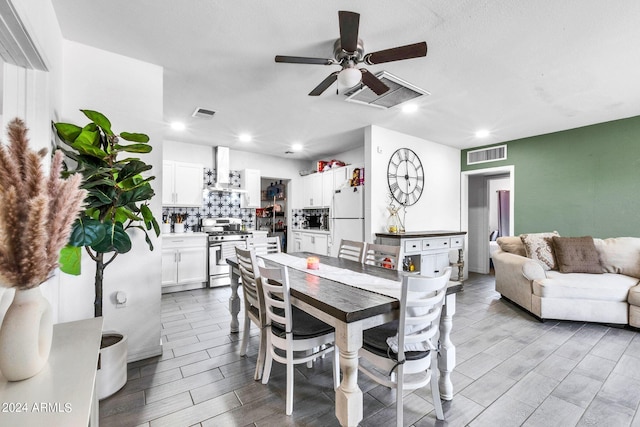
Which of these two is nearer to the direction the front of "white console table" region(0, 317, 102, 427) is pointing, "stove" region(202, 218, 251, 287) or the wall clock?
the wall clock

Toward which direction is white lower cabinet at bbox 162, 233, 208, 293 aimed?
toward the camera

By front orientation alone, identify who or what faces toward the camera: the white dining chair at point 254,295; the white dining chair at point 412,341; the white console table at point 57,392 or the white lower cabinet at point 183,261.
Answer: the white lower cabinet

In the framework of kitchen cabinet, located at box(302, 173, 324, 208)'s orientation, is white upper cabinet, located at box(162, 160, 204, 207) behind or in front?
in front

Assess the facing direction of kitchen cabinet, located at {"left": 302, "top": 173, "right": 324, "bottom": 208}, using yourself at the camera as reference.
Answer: facing the viewer and to the left of the viewer

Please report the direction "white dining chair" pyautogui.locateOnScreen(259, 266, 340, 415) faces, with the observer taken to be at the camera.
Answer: facing away from the viewer and to the right of the viewer

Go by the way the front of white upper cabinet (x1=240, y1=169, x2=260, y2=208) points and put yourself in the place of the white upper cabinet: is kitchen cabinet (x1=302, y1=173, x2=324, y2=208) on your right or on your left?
on your left

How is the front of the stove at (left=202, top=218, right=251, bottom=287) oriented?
toward the camera
